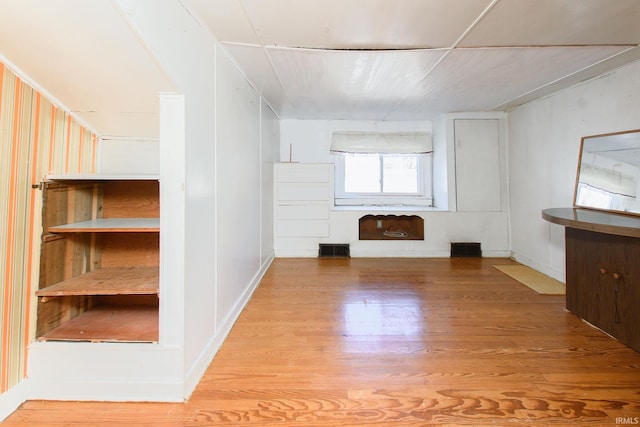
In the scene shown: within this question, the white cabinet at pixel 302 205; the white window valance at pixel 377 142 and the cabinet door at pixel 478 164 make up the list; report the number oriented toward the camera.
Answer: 3

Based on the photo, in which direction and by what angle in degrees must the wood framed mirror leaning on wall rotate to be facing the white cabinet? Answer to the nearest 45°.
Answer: approximately 45° to its right

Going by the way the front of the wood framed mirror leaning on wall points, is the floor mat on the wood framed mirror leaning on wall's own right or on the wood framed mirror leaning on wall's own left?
on the wood framed mirror leaning on wall's own right

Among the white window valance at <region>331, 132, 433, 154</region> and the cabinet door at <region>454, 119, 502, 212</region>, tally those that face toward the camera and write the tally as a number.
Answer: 2

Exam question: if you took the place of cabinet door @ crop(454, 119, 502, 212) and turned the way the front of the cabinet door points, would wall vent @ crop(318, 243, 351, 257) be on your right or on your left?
on your right

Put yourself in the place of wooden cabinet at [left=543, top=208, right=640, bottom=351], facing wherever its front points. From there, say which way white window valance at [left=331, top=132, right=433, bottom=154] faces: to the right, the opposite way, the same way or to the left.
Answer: to the left

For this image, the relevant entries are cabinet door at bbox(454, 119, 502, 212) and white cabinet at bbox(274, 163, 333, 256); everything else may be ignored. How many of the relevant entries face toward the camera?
2

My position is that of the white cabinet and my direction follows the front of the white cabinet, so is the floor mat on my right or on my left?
on my left

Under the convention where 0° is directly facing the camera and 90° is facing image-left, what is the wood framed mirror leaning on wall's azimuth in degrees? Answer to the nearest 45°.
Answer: approximately 45°

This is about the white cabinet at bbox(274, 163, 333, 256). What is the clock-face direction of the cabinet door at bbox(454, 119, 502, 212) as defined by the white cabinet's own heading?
The cabinet door is roughly at 9 o'clock from the white cabinet.
